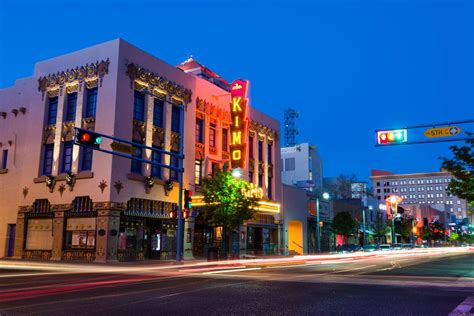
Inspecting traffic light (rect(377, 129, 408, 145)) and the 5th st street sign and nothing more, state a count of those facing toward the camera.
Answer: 2

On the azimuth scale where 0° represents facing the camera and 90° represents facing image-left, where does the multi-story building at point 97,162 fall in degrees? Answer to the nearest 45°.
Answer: approximately 315°

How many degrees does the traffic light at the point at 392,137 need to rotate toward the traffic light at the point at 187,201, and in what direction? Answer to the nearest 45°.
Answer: approximately 90° to its right

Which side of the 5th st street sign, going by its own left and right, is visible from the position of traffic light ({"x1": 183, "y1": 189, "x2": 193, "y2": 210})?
right

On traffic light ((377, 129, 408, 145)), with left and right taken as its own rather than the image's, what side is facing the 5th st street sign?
left

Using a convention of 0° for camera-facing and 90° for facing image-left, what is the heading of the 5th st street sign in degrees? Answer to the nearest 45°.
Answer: approximately 0°

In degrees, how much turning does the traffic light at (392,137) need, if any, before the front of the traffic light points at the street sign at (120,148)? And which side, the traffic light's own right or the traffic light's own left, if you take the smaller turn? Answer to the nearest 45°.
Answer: approximately 90° to the traffic light's own right

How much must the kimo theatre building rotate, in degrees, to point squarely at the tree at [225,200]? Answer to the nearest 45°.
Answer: approximately 45° to its right
